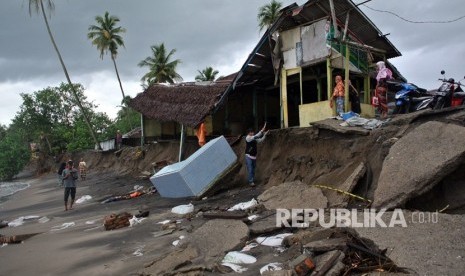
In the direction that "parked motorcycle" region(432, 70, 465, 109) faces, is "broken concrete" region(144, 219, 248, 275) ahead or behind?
ahead

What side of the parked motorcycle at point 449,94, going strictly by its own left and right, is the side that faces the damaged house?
right

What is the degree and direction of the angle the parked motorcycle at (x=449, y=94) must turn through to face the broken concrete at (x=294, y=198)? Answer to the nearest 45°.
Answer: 0° — it already faces it

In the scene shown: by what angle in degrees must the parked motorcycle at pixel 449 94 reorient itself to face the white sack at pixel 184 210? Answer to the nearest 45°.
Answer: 0° — it already faces it

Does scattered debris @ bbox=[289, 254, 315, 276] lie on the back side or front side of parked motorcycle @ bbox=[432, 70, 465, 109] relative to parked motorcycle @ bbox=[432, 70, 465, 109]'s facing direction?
on the front side

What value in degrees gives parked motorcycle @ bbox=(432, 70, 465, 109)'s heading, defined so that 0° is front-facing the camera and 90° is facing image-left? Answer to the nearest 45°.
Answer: approximately 45°

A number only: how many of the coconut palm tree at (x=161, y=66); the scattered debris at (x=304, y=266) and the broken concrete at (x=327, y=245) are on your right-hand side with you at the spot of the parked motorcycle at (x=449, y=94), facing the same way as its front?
1

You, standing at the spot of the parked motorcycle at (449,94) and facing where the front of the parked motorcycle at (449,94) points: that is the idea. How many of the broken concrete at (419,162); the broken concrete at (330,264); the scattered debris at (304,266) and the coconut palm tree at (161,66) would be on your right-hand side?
1

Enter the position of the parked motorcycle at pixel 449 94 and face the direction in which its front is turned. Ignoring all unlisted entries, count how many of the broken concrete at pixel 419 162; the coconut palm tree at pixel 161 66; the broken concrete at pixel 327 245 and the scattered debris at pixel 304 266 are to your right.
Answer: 1

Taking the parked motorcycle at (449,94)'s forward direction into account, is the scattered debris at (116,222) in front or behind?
in front

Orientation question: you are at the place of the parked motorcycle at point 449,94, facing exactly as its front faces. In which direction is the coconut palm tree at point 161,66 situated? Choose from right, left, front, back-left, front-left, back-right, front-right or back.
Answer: right
